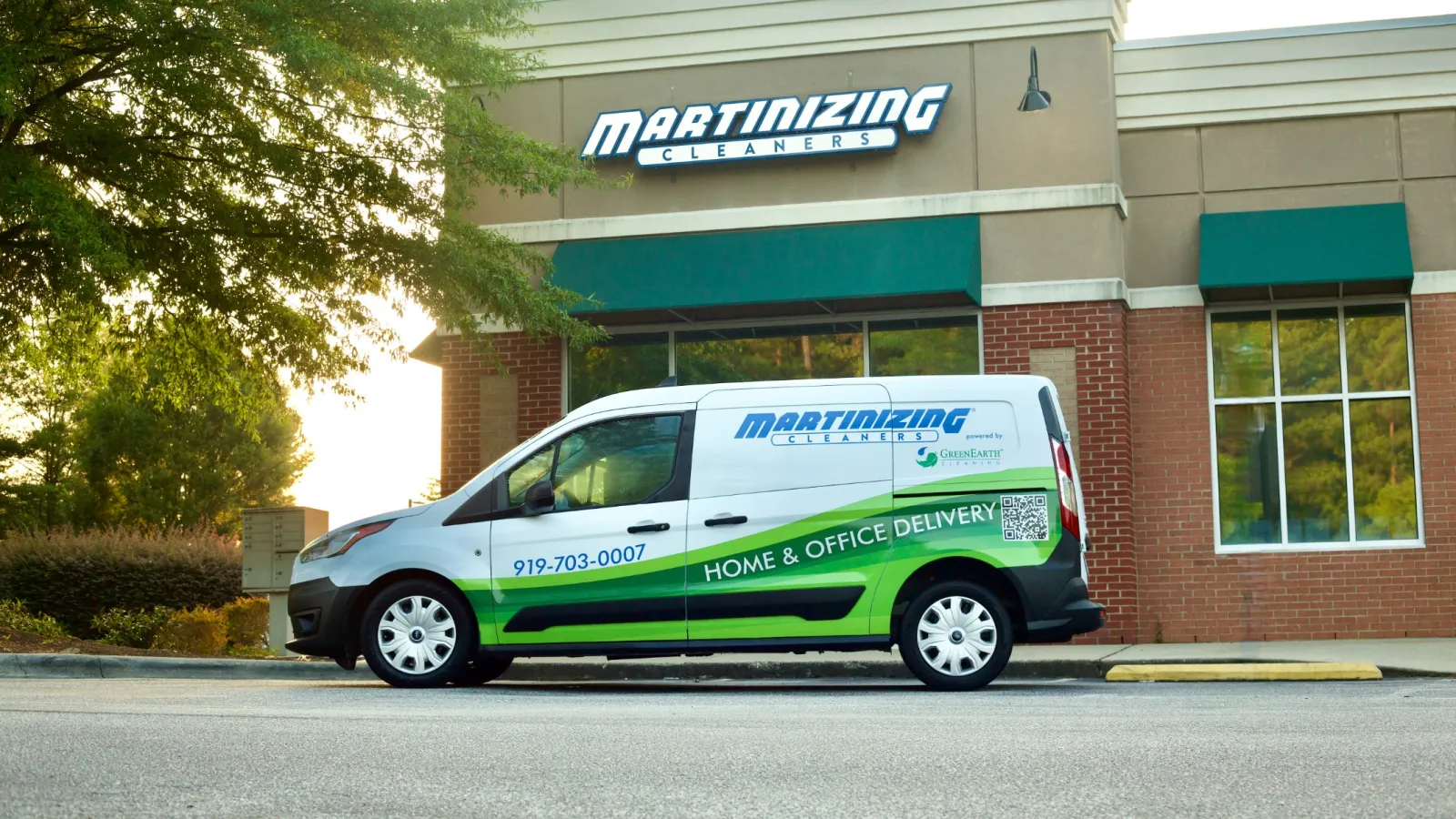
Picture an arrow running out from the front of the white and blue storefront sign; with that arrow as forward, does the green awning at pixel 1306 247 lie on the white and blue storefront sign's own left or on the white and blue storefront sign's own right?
on the white and blue storefront sign's own left

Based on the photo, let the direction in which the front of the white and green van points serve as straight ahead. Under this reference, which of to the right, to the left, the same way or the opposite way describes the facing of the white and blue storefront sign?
to the left

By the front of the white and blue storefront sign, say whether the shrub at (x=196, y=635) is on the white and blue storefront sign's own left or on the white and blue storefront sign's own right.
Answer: on the white and blue storefront sign's own right

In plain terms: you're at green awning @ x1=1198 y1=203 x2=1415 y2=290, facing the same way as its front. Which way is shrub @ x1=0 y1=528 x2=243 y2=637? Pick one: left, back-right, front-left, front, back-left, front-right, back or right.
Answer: right

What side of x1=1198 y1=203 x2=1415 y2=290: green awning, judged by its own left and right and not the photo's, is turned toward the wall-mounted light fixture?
right

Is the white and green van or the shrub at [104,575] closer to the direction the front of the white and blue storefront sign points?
the white and green van

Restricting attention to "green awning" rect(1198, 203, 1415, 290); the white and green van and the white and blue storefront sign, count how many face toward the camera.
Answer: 2

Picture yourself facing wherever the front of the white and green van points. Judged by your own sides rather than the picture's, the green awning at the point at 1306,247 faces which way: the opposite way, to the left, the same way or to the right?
to the left

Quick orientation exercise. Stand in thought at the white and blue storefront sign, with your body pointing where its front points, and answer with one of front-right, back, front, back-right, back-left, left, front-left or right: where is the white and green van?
front

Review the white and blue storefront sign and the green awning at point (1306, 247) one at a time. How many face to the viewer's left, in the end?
0

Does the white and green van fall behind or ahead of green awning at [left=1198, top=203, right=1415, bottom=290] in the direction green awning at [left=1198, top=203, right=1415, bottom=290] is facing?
ahead

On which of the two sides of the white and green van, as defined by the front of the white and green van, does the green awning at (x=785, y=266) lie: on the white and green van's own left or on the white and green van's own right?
on the white and green van's own right

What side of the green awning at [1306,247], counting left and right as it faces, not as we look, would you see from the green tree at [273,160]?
right

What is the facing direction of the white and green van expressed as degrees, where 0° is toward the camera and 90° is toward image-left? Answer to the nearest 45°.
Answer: approximately 90°

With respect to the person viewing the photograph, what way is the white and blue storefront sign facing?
facing the viewer
